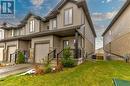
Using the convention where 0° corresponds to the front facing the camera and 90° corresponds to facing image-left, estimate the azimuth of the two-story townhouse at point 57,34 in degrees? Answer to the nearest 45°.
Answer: approximately 45°

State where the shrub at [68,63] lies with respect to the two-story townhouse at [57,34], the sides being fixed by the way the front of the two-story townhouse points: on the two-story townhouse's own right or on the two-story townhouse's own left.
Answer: on the two-story townhouse's own left

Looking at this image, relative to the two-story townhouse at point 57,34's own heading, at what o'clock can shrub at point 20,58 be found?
The shrub is roughly at 2 o'clock from the two-story townhouse.

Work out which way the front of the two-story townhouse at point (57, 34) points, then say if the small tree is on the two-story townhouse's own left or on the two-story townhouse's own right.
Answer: on the two-story townhouse's own left
